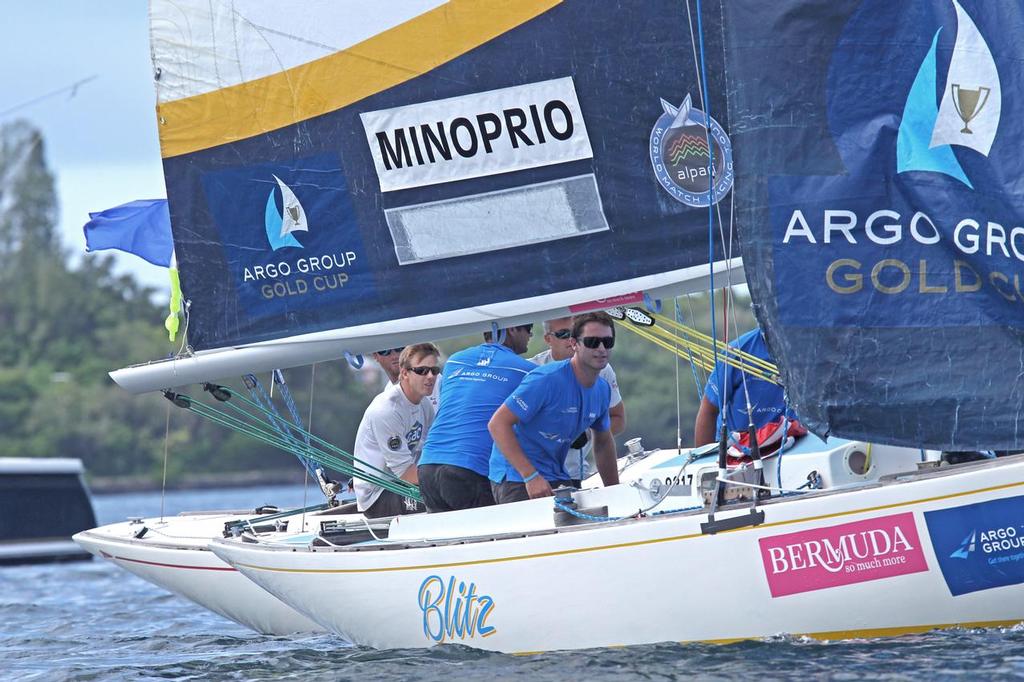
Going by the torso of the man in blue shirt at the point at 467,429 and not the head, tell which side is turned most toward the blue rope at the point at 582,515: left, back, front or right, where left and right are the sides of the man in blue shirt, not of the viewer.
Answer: right

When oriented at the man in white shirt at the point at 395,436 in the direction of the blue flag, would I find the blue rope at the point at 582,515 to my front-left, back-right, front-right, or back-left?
back-left

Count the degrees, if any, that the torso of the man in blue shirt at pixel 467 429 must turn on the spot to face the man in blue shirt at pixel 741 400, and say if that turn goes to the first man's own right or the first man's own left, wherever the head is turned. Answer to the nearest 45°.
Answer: approximately 45° to the first man's own right

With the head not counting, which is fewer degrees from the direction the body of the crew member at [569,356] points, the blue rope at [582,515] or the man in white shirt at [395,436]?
the blue rope
